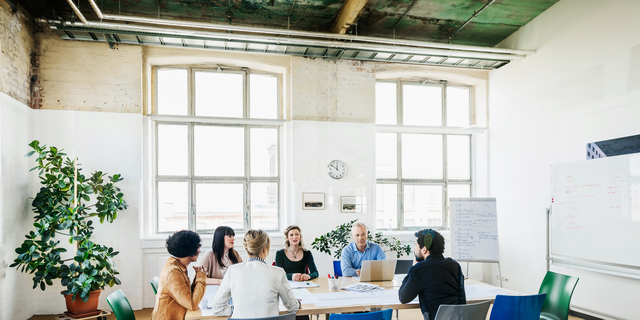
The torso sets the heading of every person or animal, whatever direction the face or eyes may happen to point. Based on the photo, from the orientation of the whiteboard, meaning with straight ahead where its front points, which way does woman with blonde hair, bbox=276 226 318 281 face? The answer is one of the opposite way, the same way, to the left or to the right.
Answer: to the left

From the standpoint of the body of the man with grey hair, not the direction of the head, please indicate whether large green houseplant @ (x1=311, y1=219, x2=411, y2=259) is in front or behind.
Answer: behind

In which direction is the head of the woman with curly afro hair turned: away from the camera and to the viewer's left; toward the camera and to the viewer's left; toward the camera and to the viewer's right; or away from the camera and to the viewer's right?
away from the camera and to the viewer's right

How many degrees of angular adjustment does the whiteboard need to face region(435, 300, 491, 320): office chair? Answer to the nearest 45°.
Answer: approximately 45° to its left

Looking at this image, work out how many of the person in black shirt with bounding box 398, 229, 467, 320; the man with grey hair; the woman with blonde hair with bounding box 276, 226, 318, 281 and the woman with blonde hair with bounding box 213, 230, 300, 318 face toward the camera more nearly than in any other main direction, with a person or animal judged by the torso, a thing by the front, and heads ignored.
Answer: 2

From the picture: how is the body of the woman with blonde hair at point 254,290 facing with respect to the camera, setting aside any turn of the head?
away from the camera
